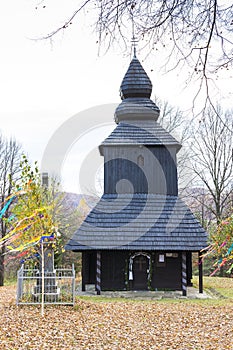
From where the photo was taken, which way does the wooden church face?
toward the camera
